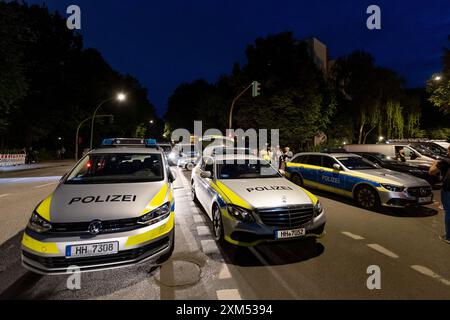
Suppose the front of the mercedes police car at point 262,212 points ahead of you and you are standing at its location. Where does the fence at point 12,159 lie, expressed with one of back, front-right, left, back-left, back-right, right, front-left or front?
back

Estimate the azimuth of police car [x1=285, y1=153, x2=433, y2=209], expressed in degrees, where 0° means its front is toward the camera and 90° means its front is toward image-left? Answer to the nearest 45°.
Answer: approximately 315°

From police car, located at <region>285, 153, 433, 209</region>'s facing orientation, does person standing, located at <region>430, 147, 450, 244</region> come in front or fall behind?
in front

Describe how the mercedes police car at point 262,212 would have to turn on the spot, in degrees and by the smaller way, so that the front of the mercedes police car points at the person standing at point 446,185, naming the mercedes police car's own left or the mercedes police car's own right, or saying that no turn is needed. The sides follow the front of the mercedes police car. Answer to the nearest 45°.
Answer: approximately 45° to the mercedes police car's own left

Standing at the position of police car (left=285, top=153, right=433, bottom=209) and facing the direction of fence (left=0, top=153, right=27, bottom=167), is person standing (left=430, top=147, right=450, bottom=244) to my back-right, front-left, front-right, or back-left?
back-left

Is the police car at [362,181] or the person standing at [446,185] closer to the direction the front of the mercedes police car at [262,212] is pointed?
the person standing

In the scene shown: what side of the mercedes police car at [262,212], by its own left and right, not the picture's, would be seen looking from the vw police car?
right

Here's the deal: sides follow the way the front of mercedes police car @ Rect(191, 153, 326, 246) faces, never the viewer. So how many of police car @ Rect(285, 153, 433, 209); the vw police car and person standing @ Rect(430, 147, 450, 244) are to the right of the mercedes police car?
1

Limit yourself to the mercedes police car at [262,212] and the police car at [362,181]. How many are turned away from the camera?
0

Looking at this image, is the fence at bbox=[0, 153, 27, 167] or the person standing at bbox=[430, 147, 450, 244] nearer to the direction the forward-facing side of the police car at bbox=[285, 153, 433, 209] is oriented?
the person standing

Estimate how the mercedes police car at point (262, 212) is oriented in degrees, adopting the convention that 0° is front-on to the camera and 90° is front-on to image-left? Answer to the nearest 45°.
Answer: approximately 315°

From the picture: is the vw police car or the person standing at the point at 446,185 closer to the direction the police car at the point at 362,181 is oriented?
the person standing
